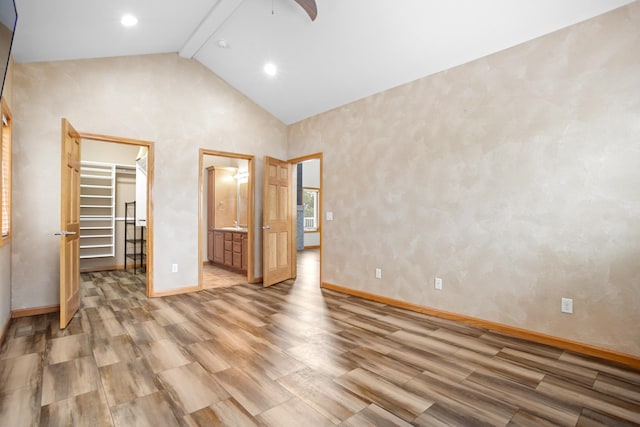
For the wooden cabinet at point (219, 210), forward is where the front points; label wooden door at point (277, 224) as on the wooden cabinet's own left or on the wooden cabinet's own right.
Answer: on the wooden cabinet's own left

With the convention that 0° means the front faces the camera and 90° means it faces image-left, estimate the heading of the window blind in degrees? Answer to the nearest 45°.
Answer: approximately 270°

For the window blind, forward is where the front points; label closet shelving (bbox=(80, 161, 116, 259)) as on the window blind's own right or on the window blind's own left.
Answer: on the window blind's own left

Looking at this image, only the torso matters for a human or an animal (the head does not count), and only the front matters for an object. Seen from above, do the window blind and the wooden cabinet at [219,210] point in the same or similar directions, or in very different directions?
very different directions

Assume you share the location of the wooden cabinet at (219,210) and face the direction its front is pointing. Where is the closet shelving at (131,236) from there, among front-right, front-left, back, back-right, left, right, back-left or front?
front-right

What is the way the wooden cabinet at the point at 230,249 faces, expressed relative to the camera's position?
facing the viewer and to the left of the viewer

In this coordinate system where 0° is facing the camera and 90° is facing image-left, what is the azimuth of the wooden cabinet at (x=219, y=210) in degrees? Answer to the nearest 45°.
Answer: approximately 45°
